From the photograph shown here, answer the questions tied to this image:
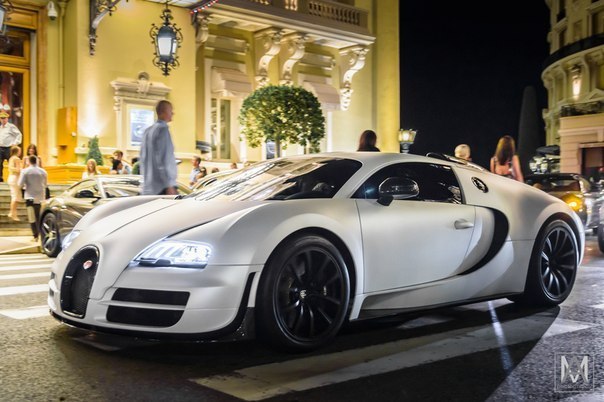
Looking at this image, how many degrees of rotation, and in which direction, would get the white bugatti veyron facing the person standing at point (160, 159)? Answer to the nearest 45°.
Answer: approximately 90° to its right

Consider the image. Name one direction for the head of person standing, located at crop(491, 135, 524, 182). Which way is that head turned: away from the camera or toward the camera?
away from the camera

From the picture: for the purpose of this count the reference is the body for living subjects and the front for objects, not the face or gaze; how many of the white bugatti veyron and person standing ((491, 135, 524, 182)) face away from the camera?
1

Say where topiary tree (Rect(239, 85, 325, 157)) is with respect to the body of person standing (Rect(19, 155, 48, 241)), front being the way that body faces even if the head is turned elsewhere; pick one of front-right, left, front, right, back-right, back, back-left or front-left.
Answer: front-right

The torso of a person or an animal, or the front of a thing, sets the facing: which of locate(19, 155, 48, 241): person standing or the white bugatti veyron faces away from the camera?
the person standing

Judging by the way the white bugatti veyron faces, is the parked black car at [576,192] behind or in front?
behind

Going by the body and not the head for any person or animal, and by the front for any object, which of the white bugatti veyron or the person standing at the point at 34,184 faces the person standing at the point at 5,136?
the person standing at the point at 34,184

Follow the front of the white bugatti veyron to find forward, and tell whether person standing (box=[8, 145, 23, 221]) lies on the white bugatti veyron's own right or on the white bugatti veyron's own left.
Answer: on the white bugatti veyron's own right

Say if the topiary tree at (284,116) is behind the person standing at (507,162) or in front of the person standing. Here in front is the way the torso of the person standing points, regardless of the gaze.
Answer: in front

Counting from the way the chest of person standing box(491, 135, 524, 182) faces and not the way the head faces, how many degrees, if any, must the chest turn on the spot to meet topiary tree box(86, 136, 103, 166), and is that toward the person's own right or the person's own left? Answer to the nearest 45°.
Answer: approximately 45° to the person's own left

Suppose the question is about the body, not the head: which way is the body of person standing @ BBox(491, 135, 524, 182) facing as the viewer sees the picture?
away from the camera
